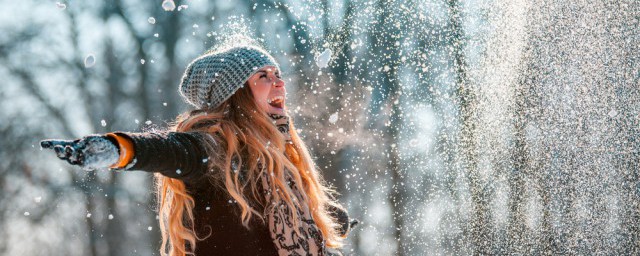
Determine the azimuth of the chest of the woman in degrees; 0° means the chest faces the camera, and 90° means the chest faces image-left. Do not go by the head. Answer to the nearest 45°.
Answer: approximately 315°

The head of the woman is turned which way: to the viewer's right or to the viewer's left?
to the viewer's right
